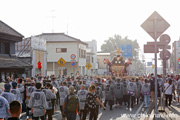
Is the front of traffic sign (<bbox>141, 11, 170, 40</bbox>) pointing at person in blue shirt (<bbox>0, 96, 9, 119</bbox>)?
no

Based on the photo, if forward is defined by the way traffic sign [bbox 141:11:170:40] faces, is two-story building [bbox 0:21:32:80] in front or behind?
in front

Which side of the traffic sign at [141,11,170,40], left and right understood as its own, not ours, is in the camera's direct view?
back
